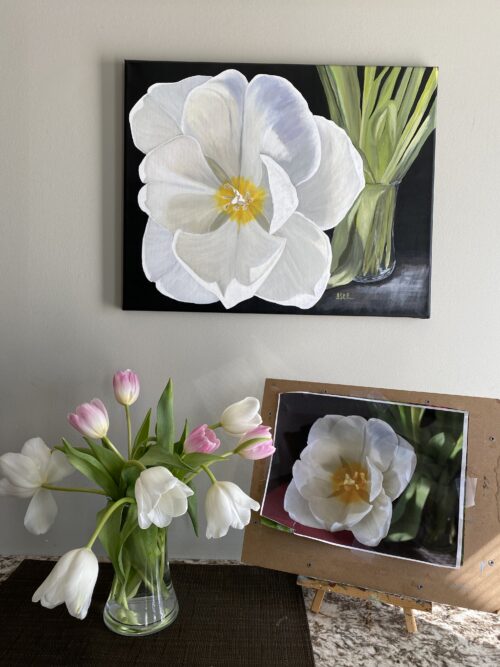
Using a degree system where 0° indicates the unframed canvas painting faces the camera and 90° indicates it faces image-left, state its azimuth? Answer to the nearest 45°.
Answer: approximately 0°
